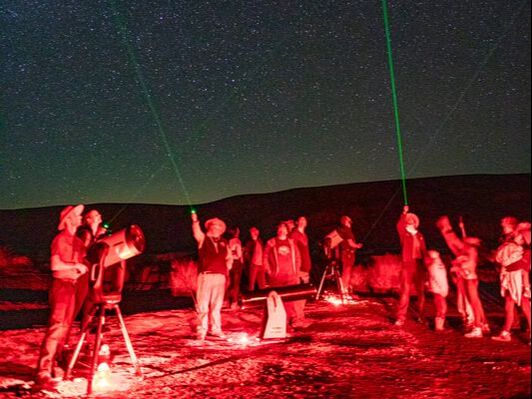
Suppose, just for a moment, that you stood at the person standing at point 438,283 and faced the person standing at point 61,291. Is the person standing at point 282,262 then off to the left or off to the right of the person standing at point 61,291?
right

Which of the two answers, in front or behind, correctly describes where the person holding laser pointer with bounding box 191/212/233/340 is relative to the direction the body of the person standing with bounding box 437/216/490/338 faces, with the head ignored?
in front

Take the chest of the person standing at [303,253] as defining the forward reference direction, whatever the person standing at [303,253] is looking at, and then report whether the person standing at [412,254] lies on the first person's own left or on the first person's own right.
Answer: on the first person's own left

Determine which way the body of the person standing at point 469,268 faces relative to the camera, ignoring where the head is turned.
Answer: to the viewer's left

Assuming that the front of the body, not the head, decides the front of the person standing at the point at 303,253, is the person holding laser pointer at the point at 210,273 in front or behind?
in front

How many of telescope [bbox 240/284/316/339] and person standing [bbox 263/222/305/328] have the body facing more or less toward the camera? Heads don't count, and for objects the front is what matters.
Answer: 1
